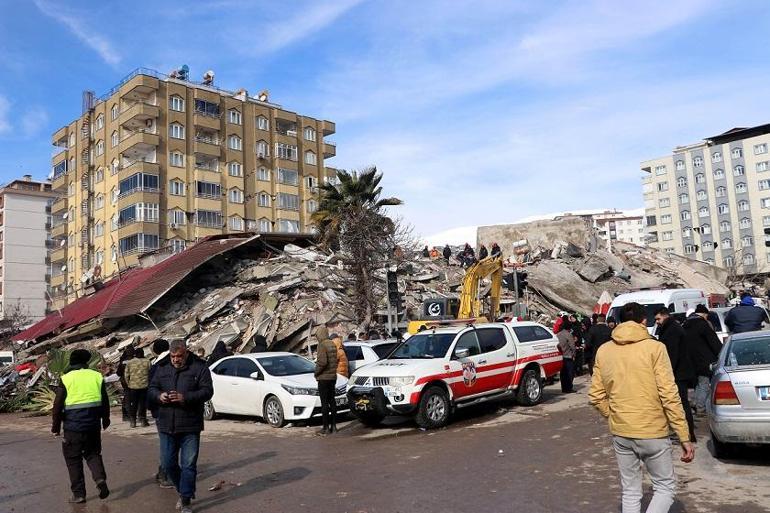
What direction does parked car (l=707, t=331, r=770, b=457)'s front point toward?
away from the camera

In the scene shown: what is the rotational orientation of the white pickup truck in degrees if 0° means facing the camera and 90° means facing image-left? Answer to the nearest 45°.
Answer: approximately 45°

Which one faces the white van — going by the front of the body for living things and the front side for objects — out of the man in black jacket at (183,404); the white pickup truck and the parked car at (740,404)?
the parked car

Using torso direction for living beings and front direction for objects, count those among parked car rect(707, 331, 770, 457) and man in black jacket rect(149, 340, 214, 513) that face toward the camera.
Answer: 1

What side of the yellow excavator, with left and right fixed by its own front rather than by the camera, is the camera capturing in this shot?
right

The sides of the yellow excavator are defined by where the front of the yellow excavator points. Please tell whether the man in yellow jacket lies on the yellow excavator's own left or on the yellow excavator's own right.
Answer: on the yellow excavator's own right

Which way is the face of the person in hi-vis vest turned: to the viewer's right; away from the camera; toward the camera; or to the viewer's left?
away from the camera

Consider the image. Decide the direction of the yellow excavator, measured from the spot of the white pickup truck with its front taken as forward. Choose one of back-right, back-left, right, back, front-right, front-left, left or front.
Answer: back-right

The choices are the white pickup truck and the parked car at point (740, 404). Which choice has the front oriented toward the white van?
the parked car

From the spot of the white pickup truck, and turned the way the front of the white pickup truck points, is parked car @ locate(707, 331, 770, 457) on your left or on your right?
on your left
